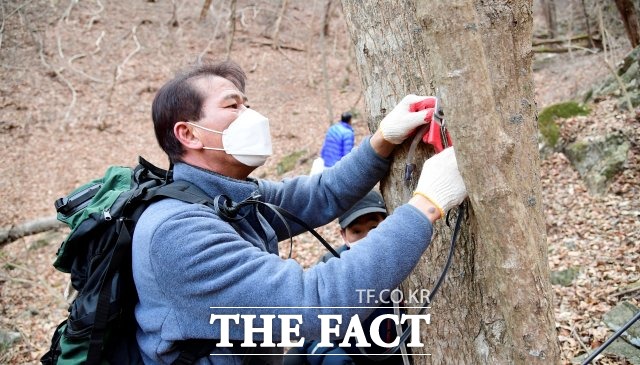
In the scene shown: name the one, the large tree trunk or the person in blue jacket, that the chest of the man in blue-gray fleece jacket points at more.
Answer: the large tree trunk

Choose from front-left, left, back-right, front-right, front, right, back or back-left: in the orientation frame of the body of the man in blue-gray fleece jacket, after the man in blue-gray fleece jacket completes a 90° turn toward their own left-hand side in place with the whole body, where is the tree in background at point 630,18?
front-right

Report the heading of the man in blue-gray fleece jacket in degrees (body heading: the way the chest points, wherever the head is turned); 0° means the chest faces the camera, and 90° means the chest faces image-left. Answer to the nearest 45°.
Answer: approximately 270°

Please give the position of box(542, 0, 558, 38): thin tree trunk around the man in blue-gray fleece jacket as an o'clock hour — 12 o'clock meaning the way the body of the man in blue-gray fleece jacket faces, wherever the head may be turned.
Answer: The thin tree trunk is roughly at 10 o'clock from the man in blue-gray fleece jacket.

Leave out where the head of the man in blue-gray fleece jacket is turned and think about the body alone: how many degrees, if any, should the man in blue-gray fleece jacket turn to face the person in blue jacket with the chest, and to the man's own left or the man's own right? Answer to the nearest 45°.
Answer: approximately 90° to the man's own left

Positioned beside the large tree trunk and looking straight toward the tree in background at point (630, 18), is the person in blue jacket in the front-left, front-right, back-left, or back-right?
front-left

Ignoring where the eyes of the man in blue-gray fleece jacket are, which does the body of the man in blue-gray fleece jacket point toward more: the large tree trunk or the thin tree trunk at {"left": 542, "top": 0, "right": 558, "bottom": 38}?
the large tree trunk

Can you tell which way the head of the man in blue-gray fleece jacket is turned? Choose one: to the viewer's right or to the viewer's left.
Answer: to the viewer's right

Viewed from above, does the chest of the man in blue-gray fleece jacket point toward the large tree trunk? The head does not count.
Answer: yes
